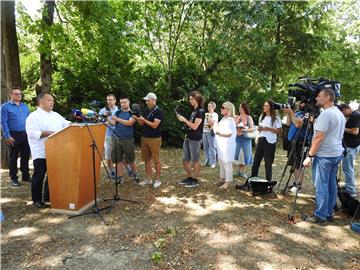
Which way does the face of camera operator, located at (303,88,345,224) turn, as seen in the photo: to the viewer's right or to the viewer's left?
to the viewer's left

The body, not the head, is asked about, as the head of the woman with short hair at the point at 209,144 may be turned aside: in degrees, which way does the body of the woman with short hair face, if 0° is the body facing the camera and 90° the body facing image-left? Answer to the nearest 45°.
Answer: approximately 45°

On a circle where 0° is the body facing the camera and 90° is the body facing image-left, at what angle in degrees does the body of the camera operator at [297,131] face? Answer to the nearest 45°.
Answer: approximately 90°

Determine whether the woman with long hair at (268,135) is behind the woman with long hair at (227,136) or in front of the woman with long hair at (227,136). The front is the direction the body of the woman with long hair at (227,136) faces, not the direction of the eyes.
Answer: behind

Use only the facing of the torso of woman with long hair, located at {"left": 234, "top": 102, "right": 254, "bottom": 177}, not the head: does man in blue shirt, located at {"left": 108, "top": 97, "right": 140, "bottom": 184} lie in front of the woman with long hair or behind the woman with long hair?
in front

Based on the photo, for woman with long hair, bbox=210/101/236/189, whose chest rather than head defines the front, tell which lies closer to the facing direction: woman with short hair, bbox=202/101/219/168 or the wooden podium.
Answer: the wooden podium

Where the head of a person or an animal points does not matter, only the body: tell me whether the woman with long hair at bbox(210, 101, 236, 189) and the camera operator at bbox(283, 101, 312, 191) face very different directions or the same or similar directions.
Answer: same or similar directions

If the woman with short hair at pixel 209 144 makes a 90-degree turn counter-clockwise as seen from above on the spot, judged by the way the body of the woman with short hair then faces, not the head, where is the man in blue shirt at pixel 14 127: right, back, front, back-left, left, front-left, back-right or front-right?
right

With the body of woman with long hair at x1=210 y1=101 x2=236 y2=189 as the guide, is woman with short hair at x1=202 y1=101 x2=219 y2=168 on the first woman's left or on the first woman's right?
on the first woman's right

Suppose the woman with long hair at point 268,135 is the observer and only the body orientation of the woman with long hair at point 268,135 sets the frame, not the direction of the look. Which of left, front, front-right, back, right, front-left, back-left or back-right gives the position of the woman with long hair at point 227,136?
front-right

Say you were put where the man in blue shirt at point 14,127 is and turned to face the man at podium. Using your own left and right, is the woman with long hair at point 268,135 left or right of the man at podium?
left

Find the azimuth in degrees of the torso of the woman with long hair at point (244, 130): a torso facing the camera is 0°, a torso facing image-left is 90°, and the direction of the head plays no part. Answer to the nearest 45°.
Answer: approximately 45°

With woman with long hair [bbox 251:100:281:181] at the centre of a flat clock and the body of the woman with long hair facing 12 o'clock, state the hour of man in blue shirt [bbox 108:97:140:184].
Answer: The man in blue shirt is roughly at 1 o'clock from the woman with long hair.

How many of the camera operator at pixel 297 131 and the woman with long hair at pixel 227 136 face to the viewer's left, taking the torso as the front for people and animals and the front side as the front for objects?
2

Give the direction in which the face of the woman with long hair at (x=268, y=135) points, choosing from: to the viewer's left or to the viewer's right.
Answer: to the viewer's left

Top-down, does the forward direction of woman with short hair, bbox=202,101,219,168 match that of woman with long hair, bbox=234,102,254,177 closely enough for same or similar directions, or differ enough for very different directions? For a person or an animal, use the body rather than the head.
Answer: same or similar directions

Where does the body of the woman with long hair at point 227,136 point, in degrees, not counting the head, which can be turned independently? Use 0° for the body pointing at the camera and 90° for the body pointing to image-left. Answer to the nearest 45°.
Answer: approximately 90°
